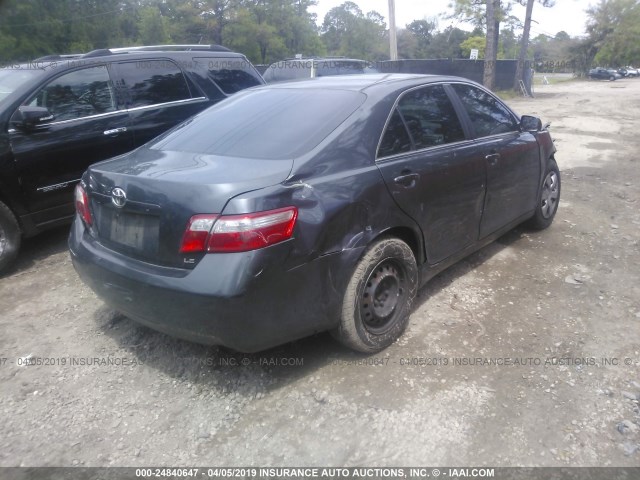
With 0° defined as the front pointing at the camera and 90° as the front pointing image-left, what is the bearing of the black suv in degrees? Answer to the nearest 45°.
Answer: approximately 45°

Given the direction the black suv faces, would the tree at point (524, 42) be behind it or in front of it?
behind

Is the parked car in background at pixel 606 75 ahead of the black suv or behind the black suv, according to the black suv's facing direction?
behind

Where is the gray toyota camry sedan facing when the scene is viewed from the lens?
facing away from the viewer and to the right of the viewer

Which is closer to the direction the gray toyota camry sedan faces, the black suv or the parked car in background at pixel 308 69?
the parked car in background

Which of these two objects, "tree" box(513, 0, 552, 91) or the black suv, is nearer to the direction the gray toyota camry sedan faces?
the tree

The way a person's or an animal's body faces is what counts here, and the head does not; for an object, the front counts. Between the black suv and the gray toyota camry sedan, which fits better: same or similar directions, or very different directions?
very different directions
